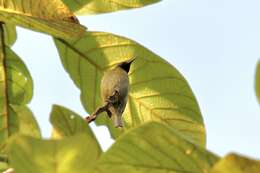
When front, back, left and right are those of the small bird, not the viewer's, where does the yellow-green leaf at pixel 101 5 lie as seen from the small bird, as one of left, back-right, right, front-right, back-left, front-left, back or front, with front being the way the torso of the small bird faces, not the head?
back-left
